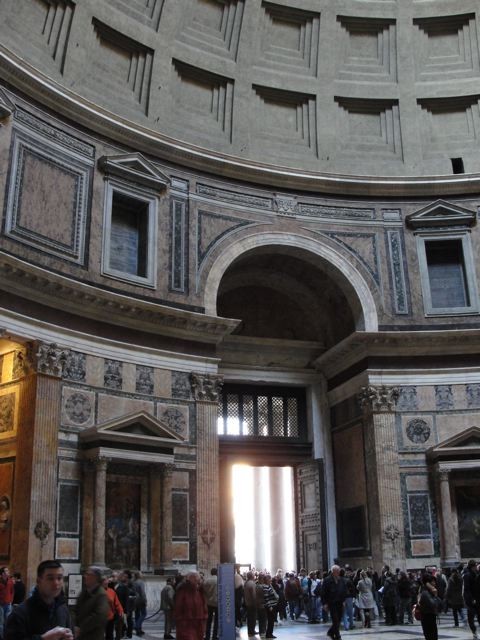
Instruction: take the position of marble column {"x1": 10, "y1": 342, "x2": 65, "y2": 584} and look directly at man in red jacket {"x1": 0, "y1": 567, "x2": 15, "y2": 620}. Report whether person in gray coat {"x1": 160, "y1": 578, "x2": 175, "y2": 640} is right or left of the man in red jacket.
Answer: left

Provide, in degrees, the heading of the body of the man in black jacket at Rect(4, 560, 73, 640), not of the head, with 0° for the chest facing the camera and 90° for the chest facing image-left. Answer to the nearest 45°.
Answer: approximately 315°

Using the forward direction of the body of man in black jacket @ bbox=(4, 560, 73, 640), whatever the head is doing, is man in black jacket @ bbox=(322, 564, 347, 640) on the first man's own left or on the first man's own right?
on the first man's own left

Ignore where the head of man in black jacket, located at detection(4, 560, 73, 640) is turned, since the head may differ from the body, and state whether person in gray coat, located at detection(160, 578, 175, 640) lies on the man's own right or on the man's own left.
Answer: on the man's own left

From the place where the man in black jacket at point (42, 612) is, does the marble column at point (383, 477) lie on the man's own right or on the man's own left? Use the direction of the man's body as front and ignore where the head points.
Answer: on the man's own left

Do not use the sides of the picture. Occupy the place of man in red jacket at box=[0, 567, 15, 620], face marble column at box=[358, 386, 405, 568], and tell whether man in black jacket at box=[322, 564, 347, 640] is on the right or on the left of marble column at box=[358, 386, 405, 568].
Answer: right

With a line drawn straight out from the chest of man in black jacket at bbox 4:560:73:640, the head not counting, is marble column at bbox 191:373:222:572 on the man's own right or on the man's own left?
on the man's own left

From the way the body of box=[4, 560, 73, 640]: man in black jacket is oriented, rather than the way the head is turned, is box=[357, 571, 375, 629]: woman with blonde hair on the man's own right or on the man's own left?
on the man's own left

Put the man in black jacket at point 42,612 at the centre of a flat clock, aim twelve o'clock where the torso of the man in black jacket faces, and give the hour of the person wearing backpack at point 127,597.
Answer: The person wearing backpack is roughly at 8 o'clock from the man in black jacket.
